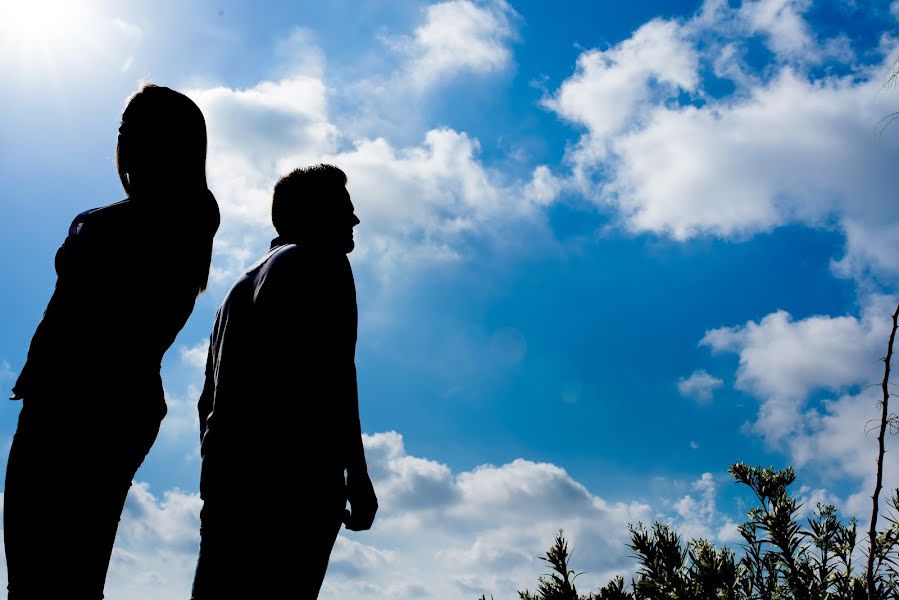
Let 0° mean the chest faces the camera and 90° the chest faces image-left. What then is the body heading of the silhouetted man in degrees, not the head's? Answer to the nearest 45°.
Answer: approximately 270°

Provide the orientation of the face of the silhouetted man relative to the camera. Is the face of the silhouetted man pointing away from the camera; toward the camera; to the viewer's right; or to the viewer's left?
to the viewer's right

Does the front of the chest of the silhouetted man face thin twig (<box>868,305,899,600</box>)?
yes
